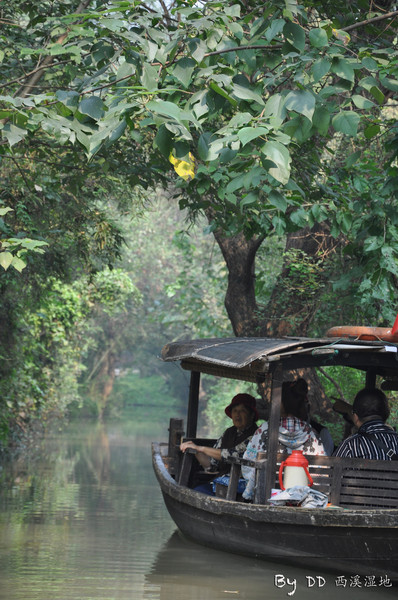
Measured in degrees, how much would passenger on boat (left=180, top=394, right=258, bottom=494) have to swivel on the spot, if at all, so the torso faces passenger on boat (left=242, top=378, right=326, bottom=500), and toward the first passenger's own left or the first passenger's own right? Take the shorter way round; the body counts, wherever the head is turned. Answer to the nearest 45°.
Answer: approximately 90° to the first passenger's own left

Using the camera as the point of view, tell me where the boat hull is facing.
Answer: facing away from the viewer and to the left of the viewer

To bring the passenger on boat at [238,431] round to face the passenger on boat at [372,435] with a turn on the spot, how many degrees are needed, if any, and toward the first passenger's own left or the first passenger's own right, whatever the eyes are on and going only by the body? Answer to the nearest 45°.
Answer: approximately 90° to the first passenger's own left

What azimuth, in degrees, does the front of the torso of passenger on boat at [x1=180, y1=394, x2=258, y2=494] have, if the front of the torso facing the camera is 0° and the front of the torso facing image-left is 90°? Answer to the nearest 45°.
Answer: approximately 45°

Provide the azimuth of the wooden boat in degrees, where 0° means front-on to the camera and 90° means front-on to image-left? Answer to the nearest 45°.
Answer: approximately 90°
